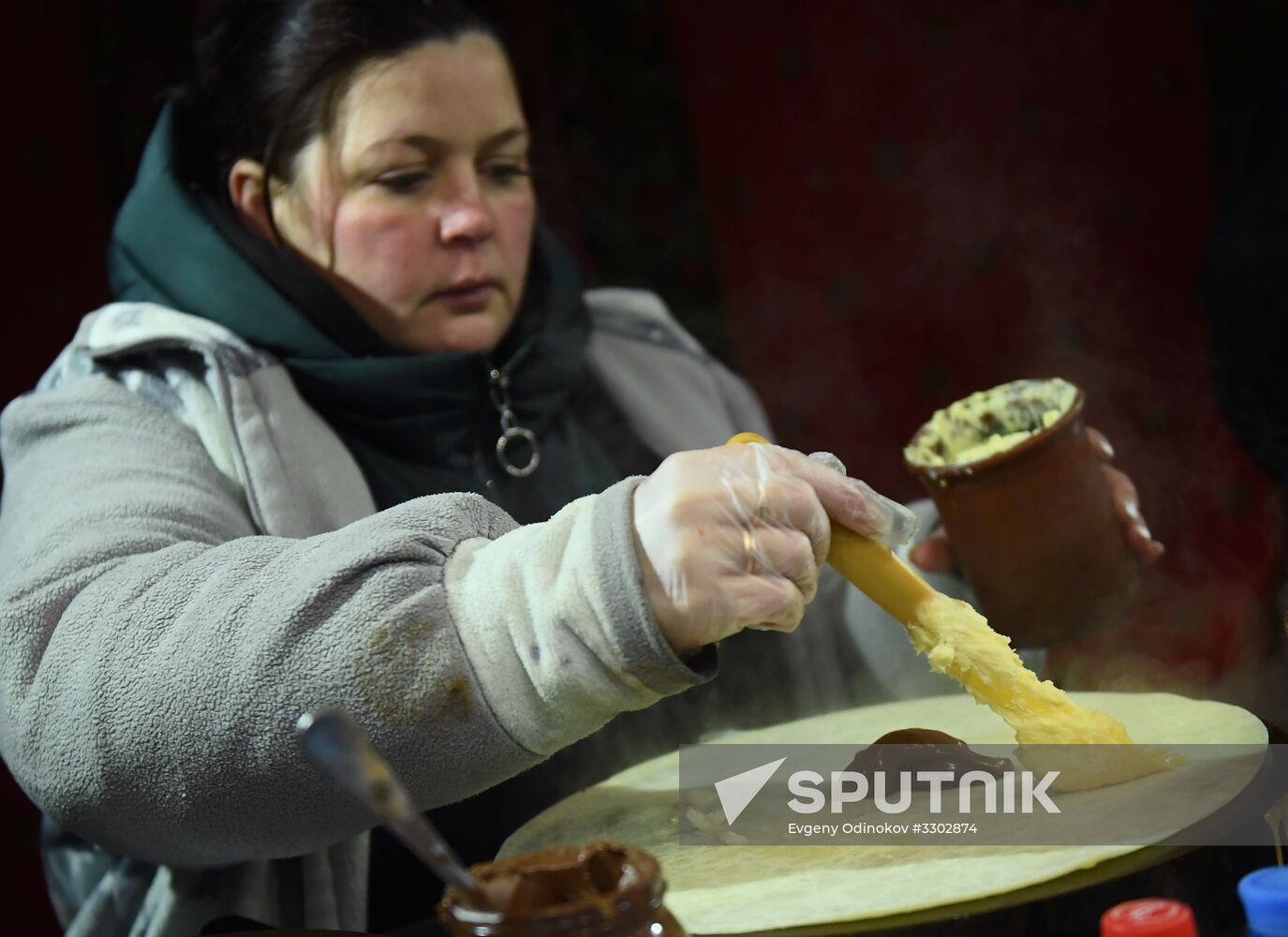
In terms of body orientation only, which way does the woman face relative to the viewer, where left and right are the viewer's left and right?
facing the viewer and to the right of the viewer

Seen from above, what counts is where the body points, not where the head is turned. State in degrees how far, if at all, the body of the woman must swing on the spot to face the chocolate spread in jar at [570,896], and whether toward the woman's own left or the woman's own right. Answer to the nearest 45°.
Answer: approximately 45° to the woman's own right
